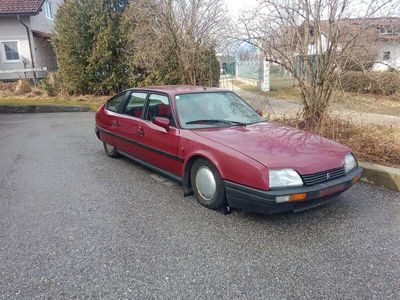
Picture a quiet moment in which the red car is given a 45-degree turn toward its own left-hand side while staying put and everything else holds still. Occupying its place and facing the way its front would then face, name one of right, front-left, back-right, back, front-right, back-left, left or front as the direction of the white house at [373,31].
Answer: front-left

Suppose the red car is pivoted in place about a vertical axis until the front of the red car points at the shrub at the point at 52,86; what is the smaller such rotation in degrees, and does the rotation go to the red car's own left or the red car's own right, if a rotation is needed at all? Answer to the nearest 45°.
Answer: approximately 180°

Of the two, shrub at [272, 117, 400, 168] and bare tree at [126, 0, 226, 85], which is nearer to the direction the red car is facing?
the shrub

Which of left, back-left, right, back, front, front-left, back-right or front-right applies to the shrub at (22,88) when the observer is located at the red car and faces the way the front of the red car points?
back

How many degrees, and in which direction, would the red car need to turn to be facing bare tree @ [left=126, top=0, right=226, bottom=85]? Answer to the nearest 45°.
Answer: approximately 135° to its left

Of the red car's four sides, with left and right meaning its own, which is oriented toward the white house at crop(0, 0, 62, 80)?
back

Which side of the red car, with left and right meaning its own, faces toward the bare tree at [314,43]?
left

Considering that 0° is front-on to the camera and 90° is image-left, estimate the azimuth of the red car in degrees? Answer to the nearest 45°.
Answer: approximately 315°

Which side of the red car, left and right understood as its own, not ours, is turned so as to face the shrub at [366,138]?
left

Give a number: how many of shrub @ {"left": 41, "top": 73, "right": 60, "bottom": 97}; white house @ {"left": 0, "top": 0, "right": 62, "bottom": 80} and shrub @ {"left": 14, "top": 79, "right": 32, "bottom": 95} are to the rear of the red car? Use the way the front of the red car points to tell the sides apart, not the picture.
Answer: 3
